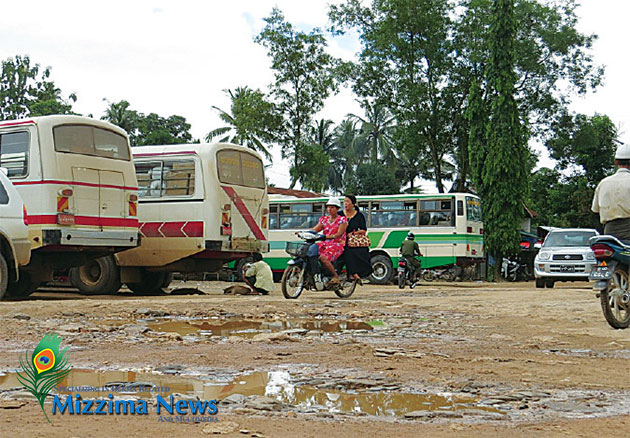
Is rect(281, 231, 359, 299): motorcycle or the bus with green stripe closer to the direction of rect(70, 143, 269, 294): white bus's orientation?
the bus with green stripe

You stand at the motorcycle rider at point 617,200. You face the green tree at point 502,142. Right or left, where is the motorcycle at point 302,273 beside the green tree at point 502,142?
left

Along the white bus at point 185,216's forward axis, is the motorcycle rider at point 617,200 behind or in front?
behind

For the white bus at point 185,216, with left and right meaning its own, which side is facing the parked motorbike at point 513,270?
right

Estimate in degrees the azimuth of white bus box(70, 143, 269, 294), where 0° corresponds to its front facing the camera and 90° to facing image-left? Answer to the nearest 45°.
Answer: approximately 135°
